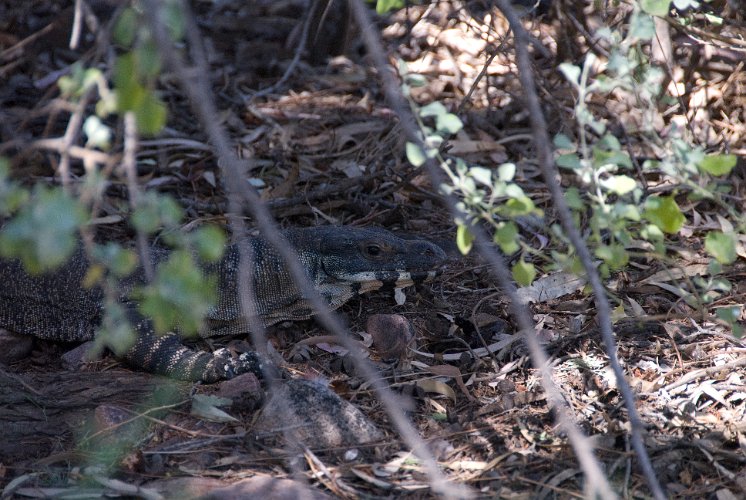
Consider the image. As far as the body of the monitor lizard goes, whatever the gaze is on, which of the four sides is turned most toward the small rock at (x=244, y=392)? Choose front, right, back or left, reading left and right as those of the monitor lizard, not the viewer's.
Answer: right

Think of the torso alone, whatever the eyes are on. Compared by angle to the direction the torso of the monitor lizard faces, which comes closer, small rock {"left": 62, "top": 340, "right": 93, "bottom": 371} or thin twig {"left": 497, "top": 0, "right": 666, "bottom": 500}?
the thin twig

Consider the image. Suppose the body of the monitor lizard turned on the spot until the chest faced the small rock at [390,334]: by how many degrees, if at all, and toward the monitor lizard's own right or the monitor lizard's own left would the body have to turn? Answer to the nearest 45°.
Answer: approximately 45° to the monitor lizard's own right

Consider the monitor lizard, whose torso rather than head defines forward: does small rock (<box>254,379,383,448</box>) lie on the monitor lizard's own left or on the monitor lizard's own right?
on the monitor lizard's own right

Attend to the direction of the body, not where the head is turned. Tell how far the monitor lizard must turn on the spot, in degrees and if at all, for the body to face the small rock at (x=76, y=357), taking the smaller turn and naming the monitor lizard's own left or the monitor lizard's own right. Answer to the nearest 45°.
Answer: approximately 180°

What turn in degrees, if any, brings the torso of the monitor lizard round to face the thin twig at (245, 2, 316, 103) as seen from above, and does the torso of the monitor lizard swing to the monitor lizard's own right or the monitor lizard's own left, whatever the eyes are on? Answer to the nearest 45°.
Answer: approximately 90° to the monitor lizard's own left

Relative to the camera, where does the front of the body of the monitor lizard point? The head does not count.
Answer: to the viewer's right

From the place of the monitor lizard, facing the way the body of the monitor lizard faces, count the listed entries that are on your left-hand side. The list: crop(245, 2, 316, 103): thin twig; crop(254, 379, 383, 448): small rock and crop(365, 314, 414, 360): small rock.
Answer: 1
